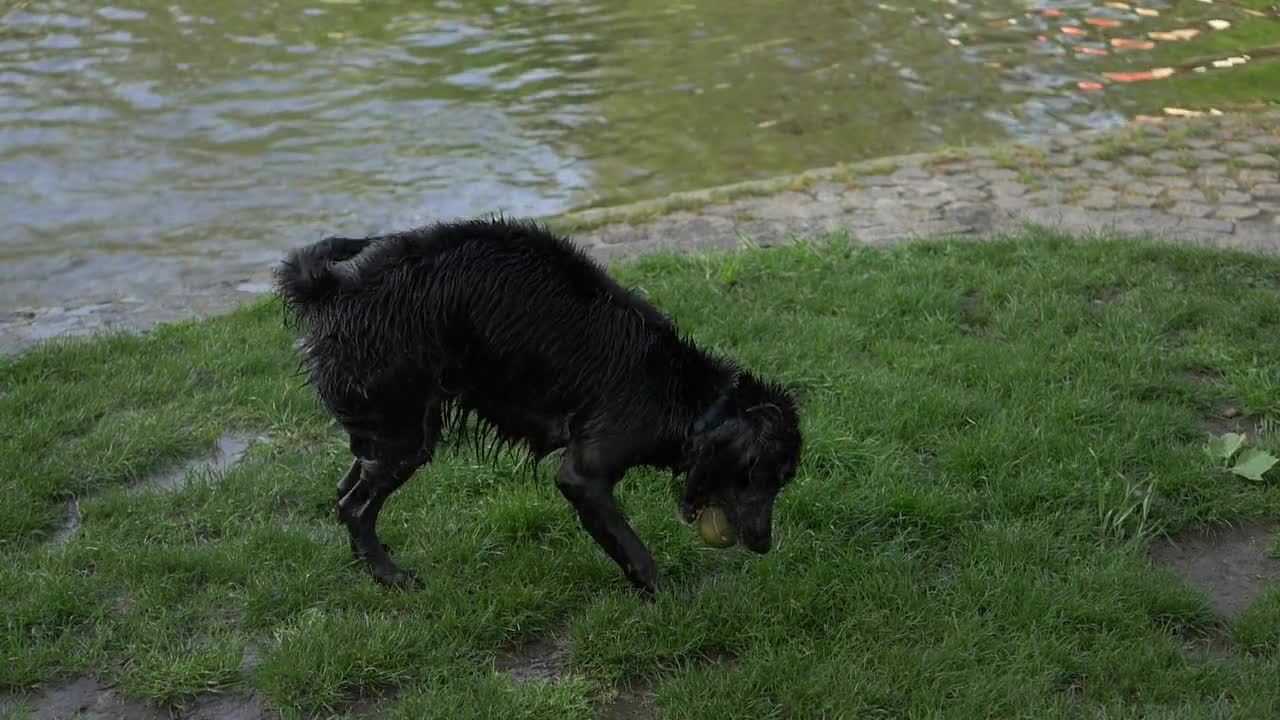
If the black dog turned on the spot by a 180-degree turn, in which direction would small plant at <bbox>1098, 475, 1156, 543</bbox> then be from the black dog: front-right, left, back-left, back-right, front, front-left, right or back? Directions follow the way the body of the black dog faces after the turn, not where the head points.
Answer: back

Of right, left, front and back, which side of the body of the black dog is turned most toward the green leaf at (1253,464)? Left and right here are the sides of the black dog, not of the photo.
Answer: front

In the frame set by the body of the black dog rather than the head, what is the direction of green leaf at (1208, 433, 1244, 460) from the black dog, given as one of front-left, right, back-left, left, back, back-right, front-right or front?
front

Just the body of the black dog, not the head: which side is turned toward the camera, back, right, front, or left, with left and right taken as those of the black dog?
right
